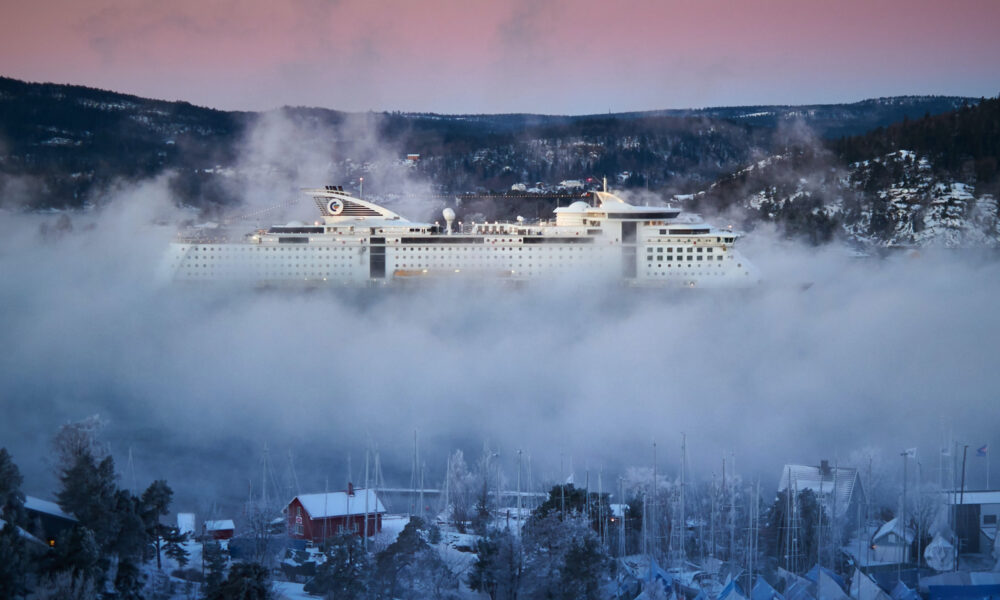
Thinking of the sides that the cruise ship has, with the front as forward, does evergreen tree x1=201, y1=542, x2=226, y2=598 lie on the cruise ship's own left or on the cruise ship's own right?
on the cruise ship's own right

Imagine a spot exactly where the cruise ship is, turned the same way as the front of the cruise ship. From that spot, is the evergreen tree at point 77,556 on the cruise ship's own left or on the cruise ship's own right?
on the cruise ship's own right

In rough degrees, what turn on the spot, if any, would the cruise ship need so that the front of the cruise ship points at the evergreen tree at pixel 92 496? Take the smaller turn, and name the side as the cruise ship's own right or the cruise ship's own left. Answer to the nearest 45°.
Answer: approximately 90° to the cruise ship's own right

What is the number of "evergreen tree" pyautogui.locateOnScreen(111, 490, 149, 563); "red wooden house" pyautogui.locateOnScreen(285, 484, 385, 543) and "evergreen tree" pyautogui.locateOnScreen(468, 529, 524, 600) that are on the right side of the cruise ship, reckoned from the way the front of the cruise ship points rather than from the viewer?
3

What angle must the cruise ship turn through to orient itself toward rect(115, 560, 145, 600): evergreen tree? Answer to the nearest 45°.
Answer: approximately 90° to its right

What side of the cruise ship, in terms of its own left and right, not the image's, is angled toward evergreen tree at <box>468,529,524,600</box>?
right

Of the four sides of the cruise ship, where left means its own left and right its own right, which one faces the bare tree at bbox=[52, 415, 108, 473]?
right

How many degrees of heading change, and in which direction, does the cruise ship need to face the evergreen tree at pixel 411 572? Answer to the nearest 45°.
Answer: approximately 90° to its right

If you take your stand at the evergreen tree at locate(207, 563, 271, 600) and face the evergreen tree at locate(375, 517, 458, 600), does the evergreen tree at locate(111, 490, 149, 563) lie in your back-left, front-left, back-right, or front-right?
back-left

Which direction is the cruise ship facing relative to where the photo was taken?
to the viewer's right

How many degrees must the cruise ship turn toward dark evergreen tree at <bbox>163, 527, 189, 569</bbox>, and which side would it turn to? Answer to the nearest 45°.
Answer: approximately 90° to its right

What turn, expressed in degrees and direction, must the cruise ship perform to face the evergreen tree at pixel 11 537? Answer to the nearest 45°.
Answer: approximately 90° to its right
